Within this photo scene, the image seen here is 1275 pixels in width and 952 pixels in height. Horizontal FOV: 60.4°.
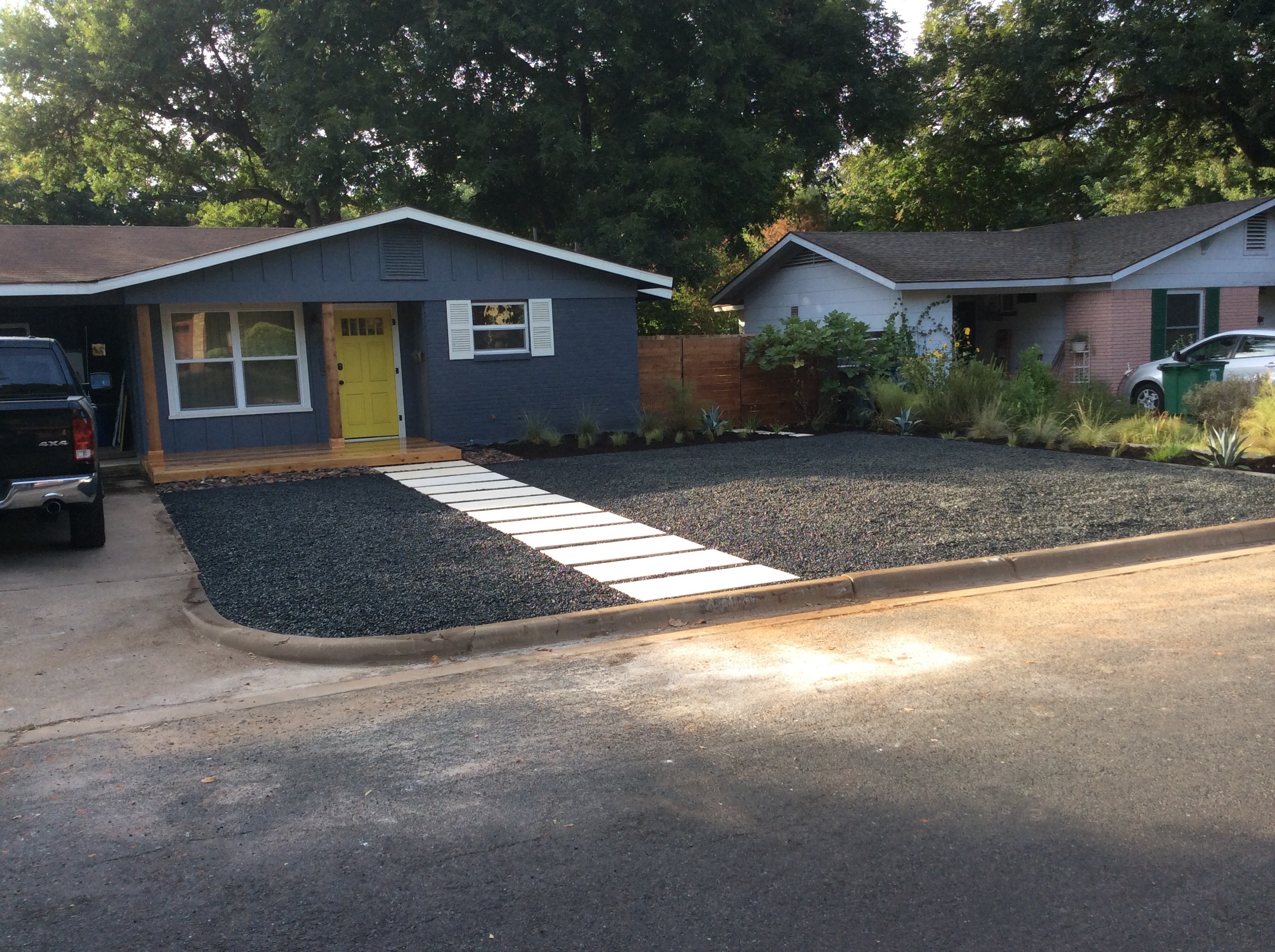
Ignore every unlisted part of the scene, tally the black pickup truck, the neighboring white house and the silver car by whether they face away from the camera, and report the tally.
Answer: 1

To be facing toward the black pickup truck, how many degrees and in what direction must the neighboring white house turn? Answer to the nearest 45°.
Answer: approximately 90° to its right

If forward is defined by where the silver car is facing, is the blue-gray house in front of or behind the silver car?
in front

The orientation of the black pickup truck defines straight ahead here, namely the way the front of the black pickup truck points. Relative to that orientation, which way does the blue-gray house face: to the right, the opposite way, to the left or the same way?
the opposite way

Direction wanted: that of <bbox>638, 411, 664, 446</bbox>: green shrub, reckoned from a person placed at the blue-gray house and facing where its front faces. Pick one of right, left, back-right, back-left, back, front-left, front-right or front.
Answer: left

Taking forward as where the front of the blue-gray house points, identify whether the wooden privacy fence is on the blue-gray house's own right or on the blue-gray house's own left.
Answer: on the blue-gray house's own left

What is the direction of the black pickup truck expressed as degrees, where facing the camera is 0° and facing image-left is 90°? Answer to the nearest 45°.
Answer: approximately 180°

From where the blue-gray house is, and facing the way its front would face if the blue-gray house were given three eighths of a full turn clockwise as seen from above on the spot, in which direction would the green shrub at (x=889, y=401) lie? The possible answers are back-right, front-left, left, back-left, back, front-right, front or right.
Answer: back-right

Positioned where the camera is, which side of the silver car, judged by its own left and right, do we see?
left

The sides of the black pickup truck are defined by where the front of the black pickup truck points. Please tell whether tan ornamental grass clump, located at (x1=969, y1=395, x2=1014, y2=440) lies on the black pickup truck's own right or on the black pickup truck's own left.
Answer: on the black pickup truck's own right

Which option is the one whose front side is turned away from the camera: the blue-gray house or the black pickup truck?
the black pickup truck

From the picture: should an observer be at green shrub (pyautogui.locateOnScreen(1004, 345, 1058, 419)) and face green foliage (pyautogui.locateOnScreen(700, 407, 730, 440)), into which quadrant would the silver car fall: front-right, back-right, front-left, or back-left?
back-right

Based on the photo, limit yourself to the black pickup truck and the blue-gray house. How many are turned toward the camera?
1

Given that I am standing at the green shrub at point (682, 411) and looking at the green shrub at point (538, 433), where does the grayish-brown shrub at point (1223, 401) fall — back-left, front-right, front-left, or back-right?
back-left

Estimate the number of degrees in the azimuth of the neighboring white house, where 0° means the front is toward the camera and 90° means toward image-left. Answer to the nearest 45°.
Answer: approximately 315°

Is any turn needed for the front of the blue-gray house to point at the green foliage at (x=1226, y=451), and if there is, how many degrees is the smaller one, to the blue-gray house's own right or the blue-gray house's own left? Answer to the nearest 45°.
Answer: approximately 45° to the blue-gray house's own left
